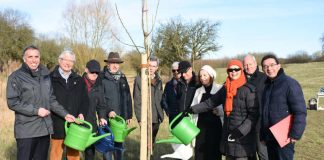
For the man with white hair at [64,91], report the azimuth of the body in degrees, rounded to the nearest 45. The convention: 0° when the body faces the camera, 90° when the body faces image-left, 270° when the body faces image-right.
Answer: approximately 0°

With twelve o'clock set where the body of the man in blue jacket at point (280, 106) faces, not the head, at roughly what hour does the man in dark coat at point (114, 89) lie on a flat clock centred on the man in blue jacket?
The man in dark coat is roughly at 2 o'clock from the man in blue jacket.

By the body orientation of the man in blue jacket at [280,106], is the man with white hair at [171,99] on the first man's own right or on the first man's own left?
on the first man's own right

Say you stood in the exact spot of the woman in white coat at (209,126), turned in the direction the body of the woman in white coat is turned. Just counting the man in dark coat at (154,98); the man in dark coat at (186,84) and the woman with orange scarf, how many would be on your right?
2

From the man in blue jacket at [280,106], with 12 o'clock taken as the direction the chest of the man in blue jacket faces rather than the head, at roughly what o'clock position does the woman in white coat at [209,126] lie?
The woman in white coat is roughly at 2 o'clock from the man in blue jacket.

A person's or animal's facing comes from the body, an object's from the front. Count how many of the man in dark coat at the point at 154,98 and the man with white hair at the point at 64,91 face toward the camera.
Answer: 2

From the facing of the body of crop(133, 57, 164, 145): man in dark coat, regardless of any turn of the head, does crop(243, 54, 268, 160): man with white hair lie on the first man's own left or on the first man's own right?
on the first man's own left

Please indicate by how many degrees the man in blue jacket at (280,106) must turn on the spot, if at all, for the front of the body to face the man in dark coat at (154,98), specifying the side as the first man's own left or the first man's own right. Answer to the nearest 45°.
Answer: approximately 90° to the first man's own right

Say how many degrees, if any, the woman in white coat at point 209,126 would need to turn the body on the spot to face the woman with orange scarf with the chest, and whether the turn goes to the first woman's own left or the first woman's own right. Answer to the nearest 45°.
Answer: approximately 90° to the first woman's own left
